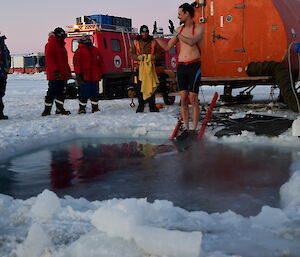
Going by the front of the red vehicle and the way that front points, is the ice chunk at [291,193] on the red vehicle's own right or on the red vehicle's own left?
on the red vehicle's own left

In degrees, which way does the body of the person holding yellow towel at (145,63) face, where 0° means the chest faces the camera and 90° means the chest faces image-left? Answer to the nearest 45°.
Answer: approximately 0°

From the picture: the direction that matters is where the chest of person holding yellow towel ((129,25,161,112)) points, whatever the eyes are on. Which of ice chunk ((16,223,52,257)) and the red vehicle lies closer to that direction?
the ice chunk

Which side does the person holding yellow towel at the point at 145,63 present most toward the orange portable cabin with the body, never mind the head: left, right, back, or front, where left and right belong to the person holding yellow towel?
left

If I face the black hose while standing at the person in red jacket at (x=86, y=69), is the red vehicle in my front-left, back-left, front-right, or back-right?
front-left

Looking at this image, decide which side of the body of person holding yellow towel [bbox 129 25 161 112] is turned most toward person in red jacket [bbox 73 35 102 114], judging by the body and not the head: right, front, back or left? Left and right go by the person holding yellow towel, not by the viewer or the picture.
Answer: right

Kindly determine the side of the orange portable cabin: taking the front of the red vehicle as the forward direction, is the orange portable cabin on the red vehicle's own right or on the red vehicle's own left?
on the red vehicle's own left

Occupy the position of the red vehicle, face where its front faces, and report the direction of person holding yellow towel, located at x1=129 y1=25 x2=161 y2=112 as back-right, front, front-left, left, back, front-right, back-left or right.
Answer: front-left

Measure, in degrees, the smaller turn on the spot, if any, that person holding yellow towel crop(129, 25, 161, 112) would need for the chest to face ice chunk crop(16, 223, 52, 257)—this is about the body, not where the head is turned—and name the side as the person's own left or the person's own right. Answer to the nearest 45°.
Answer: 0° — they already face it

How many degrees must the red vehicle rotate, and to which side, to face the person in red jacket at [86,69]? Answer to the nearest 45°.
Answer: approximately 45° to its left
